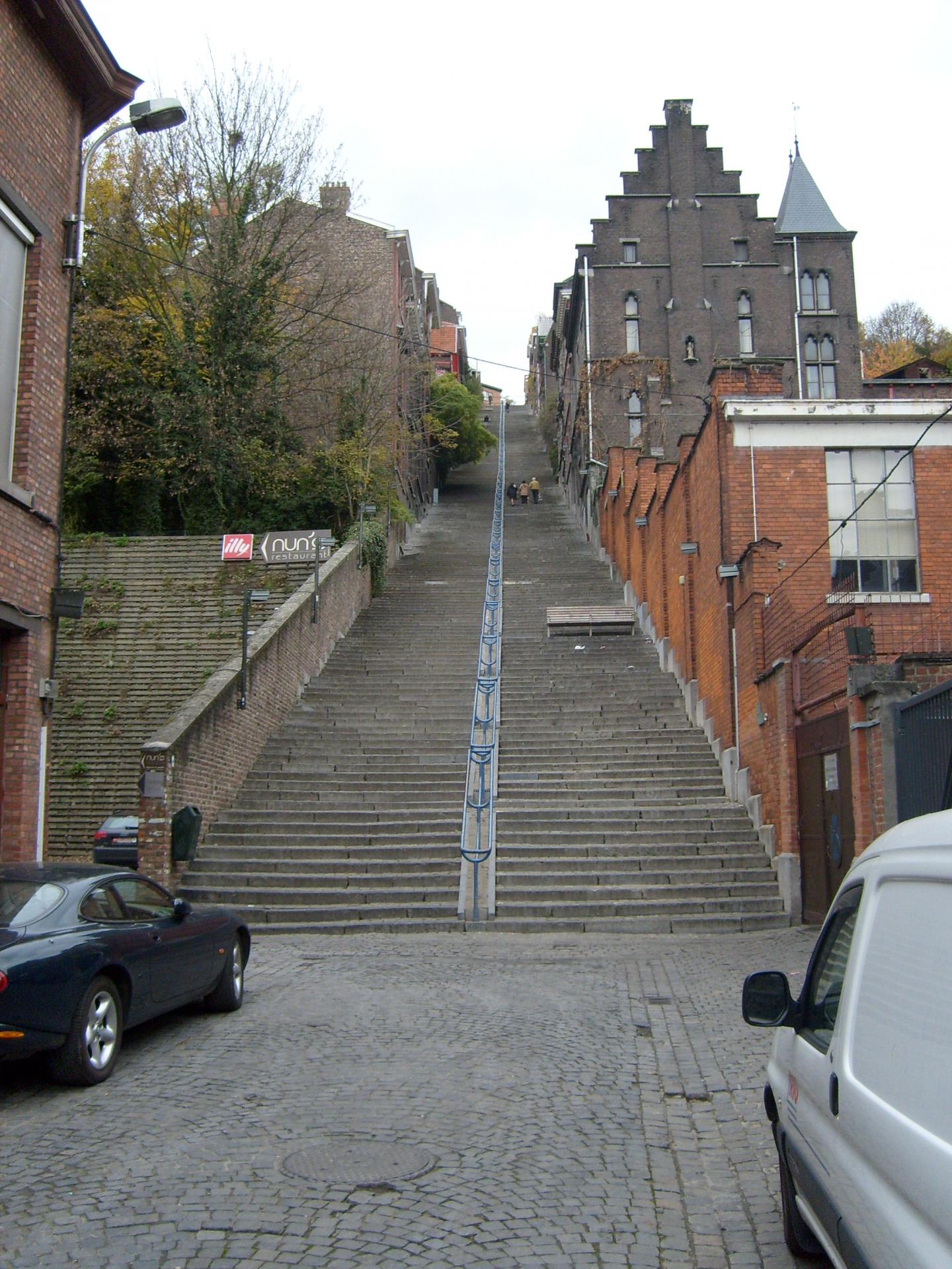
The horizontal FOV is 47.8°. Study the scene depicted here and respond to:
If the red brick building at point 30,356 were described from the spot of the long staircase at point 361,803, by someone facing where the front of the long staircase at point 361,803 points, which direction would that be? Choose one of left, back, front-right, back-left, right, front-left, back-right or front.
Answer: front-right

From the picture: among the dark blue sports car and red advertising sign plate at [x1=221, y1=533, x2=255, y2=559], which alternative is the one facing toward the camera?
the red advertising sign plate

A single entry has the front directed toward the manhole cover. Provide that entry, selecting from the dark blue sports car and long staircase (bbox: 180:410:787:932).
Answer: the long staircase

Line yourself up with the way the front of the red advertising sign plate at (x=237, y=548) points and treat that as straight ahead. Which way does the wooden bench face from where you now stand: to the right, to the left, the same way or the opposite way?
the same way

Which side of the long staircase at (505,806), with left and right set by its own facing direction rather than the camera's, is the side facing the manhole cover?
front

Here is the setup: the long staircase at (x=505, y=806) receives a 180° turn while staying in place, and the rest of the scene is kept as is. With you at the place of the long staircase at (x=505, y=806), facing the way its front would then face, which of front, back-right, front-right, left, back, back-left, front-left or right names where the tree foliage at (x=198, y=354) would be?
front-left

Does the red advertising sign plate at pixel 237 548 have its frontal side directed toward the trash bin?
yes

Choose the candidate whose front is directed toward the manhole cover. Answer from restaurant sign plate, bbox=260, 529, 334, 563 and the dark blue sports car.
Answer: the restaurant sign plate

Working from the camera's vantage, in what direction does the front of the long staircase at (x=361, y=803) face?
facing the viewer

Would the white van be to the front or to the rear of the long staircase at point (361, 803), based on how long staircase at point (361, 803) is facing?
to the front

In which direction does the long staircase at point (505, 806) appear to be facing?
toward the camera

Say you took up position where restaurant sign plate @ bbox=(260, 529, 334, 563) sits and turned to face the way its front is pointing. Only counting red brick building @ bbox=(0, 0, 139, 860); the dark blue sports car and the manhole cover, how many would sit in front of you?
3

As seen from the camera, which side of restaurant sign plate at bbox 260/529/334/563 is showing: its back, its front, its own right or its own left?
front

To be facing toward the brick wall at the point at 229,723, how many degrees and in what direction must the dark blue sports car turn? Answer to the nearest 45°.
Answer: approximately 45° to its left

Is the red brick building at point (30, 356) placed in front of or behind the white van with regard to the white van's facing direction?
in front

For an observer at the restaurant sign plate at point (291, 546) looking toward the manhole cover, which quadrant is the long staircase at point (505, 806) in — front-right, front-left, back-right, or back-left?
front-left

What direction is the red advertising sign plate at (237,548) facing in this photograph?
toward the camera
